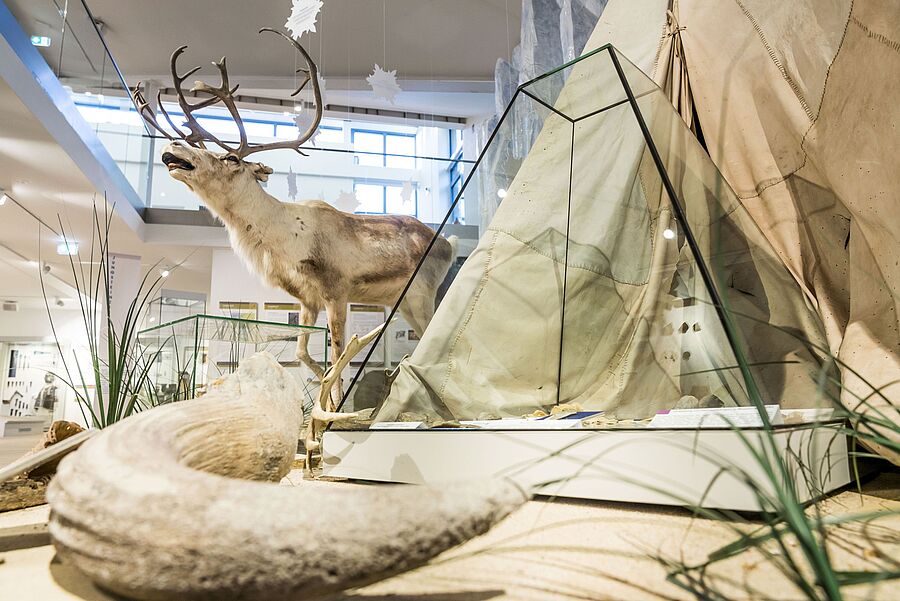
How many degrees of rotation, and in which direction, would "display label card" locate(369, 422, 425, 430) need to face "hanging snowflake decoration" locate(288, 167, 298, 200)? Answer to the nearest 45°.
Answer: approximately 180°

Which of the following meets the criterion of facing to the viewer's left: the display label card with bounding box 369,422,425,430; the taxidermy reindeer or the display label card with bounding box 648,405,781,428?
the taxidermy reindeer

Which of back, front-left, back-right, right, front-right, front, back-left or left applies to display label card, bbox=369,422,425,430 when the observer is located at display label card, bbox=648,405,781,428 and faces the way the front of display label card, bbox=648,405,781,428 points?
right

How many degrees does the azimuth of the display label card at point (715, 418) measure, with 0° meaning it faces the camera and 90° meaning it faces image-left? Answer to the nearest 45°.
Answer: approximately 0°

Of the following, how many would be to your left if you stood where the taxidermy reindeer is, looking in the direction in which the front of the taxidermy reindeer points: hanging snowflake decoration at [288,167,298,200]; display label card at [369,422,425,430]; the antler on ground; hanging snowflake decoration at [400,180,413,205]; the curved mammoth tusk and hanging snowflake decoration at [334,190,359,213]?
3

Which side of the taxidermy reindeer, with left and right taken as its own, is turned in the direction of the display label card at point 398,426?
left

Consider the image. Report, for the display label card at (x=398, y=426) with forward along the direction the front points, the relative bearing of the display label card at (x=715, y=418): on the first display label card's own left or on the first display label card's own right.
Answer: on the first display label card's own left

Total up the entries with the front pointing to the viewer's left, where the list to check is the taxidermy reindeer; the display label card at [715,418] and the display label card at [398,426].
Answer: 1

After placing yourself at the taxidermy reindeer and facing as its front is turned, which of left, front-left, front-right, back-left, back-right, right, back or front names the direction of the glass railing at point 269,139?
right

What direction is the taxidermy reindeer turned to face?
to the viewer's left

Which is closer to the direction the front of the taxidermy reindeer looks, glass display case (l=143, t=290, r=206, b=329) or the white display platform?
the glass display case
